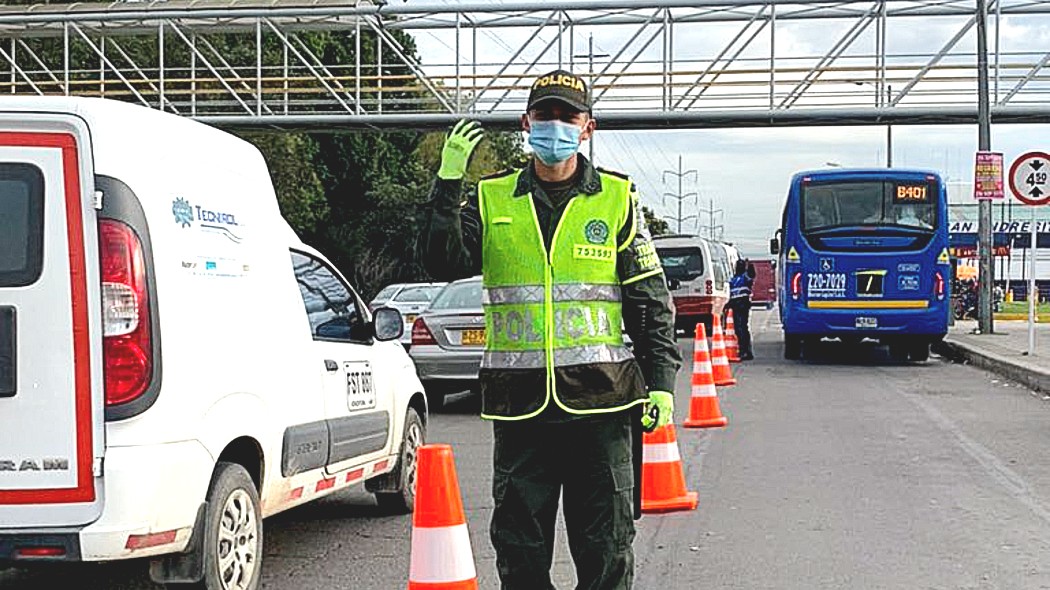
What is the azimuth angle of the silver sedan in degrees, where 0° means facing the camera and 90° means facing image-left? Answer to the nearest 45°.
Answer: approximately 180°

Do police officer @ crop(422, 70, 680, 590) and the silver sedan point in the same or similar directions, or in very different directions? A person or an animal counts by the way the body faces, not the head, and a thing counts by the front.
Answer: very different directions

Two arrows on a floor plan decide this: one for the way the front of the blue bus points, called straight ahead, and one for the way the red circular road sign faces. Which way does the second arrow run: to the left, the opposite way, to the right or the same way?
the opposite way

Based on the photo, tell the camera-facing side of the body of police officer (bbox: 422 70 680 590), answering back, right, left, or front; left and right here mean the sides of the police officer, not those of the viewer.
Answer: front

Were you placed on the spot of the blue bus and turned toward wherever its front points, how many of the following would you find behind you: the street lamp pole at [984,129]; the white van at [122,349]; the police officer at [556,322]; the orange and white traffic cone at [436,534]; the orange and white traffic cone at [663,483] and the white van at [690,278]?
4

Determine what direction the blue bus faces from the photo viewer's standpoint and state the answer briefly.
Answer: facing away from the viewer

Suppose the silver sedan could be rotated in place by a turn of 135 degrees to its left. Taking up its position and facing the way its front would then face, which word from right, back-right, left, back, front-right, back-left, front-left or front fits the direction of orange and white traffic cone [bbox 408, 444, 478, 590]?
front-left

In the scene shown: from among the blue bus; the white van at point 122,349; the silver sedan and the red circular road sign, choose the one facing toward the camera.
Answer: the red circular road sign

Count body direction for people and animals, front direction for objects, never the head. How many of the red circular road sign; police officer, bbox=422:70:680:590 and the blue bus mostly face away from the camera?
1

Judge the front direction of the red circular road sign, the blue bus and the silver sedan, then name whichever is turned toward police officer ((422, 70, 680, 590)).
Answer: the red circular road sign

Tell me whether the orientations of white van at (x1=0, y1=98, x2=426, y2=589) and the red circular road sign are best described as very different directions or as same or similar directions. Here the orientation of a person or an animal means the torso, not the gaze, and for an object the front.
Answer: very different directions
